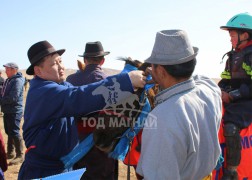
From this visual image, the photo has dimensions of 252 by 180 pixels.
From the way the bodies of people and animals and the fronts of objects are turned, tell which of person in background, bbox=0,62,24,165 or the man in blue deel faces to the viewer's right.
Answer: the man in blue deel

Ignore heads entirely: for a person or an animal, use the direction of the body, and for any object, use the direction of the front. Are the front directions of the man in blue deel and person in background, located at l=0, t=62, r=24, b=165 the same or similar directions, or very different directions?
very different directions

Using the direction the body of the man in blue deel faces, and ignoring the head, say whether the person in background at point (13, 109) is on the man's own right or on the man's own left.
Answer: on the man's own left

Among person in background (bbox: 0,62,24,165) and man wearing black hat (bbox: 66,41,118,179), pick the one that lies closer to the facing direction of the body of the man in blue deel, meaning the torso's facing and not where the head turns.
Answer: the man wearing black hat

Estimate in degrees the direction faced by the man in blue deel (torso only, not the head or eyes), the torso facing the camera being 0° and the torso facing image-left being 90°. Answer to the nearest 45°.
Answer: approximately 270°
